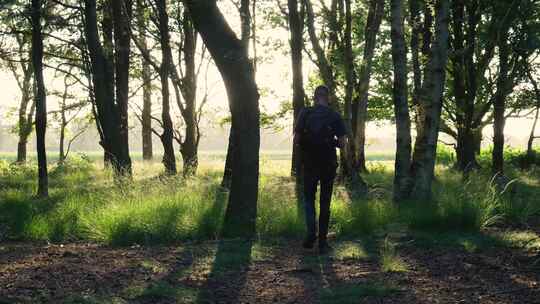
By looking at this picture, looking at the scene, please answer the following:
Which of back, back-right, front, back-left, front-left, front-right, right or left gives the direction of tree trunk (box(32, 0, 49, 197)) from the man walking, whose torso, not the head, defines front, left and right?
front-left

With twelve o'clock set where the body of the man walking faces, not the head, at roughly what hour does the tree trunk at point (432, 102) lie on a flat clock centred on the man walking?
The tree trunk is roughly at 1 o'clock from the man walking.

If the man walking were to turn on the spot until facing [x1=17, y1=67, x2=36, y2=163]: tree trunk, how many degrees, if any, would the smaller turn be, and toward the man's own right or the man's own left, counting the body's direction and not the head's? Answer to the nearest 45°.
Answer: approximately 45° to the man's own left

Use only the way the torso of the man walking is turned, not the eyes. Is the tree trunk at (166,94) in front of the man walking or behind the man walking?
in front

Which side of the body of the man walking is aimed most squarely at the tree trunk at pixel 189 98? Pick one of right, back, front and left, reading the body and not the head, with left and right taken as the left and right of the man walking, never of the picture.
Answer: front

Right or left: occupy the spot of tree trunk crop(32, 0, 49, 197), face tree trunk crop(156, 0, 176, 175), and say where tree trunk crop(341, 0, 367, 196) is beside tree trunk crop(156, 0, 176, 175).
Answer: right

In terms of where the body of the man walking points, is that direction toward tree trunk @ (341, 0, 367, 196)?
yes

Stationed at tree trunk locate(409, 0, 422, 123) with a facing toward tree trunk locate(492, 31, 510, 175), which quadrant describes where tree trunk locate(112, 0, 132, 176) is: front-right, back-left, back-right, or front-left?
back-left

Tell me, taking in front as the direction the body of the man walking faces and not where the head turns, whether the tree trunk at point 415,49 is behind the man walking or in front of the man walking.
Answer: in front

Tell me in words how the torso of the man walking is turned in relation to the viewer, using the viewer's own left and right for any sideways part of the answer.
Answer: facing away from the viewer

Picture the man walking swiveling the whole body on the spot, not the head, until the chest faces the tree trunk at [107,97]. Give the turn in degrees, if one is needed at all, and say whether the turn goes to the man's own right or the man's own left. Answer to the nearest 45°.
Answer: approximately 45° to the man's own left

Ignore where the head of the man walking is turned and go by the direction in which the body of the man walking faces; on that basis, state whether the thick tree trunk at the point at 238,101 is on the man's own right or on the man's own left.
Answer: on the man's own left
